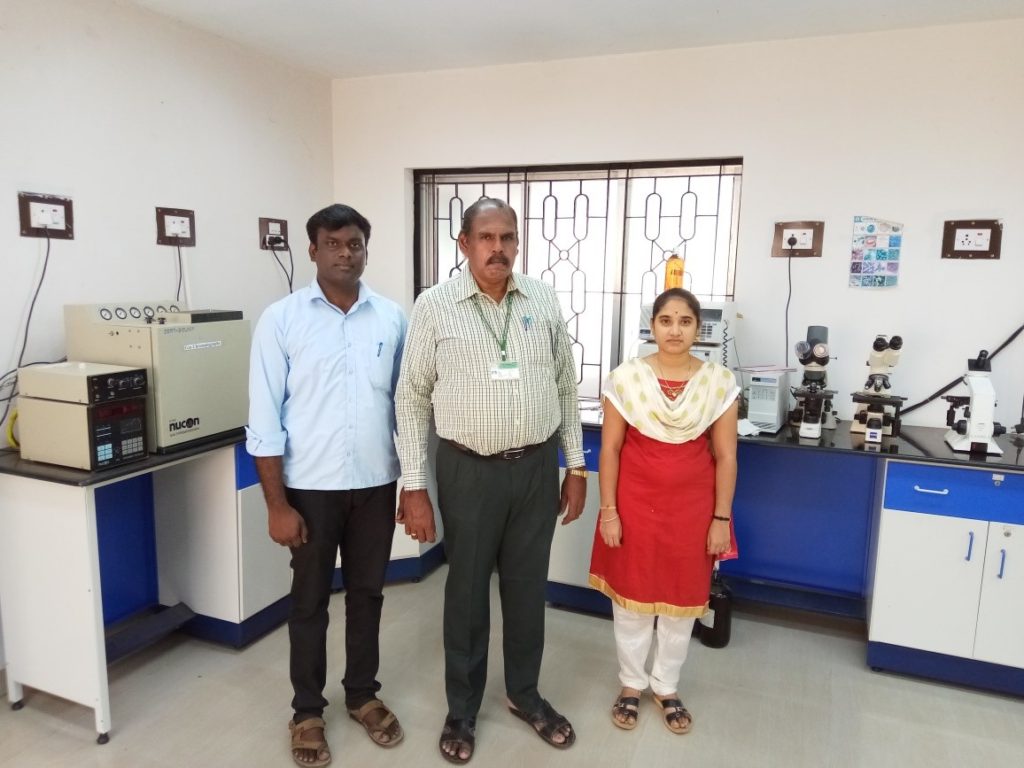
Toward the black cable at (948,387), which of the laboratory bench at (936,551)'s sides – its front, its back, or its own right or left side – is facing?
back

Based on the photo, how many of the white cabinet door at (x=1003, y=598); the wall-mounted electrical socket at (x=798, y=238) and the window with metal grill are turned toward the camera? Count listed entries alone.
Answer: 3

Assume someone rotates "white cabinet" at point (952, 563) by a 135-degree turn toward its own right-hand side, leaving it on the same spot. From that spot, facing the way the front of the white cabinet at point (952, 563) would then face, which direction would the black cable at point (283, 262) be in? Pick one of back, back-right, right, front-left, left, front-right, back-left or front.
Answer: front-left

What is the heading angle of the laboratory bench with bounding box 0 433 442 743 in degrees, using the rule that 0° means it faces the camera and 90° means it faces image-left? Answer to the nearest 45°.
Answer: approximately 315°

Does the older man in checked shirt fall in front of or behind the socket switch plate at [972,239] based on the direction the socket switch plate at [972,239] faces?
in front

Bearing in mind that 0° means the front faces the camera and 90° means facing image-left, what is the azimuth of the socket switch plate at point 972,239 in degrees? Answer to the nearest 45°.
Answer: approximately 0°

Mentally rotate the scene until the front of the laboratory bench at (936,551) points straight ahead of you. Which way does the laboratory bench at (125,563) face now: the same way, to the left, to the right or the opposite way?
to the left
